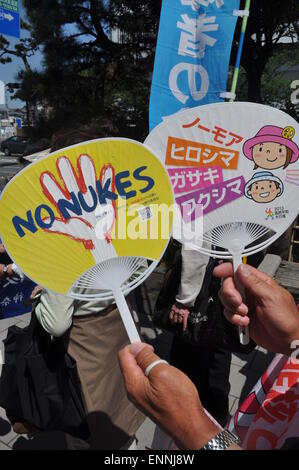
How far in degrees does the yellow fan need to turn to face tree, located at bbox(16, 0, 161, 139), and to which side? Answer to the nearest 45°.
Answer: approximately 180°

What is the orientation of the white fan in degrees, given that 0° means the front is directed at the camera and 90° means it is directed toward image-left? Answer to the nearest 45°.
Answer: approximately 0°

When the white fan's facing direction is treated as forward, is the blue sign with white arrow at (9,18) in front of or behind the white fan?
behind

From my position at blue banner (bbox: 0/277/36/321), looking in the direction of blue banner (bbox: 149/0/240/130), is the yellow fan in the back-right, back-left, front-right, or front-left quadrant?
back-right

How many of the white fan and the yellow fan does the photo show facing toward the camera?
2

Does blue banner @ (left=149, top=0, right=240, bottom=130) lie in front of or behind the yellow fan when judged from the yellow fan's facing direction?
behind

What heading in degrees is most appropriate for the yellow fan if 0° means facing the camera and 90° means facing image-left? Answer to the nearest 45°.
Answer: approximately 0°
